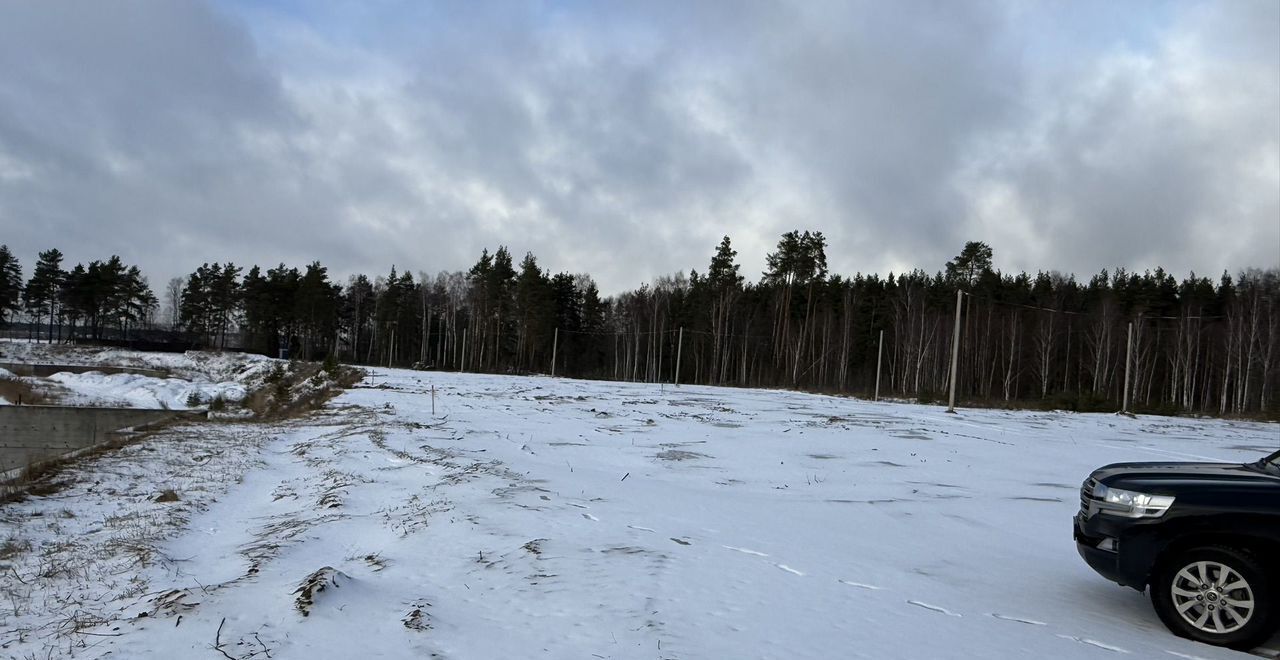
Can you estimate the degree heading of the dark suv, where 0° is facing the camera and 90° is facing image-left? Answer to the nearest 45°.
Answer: approximately 90°
